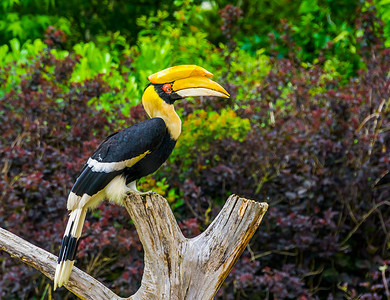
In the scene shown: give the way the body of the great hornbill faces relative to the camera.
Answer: to the viewer's right
